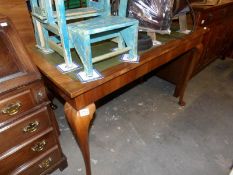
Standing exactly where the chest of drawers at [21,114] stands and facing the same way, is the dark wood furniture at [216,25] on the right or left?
on its left

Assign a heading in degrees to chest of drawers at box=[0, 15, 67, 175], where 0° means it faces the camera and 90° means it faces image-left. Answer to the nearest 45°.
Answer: approximately 315°

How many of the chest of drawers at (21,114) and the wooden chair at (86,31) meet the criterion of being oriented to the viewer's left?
0

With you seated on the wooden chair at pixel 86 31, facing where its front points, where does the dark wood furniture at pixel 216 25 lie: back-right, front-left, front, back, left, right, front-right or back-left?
left

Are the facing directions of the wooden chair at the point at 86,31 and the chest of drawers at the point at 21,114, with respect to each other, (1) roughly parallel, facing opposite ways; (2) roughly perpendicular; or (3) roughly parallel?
roughly parallel

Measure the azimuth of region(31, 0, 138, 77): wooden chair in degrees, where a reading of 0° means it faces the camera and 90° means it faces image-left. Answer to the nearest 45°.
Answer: approximately 315°
